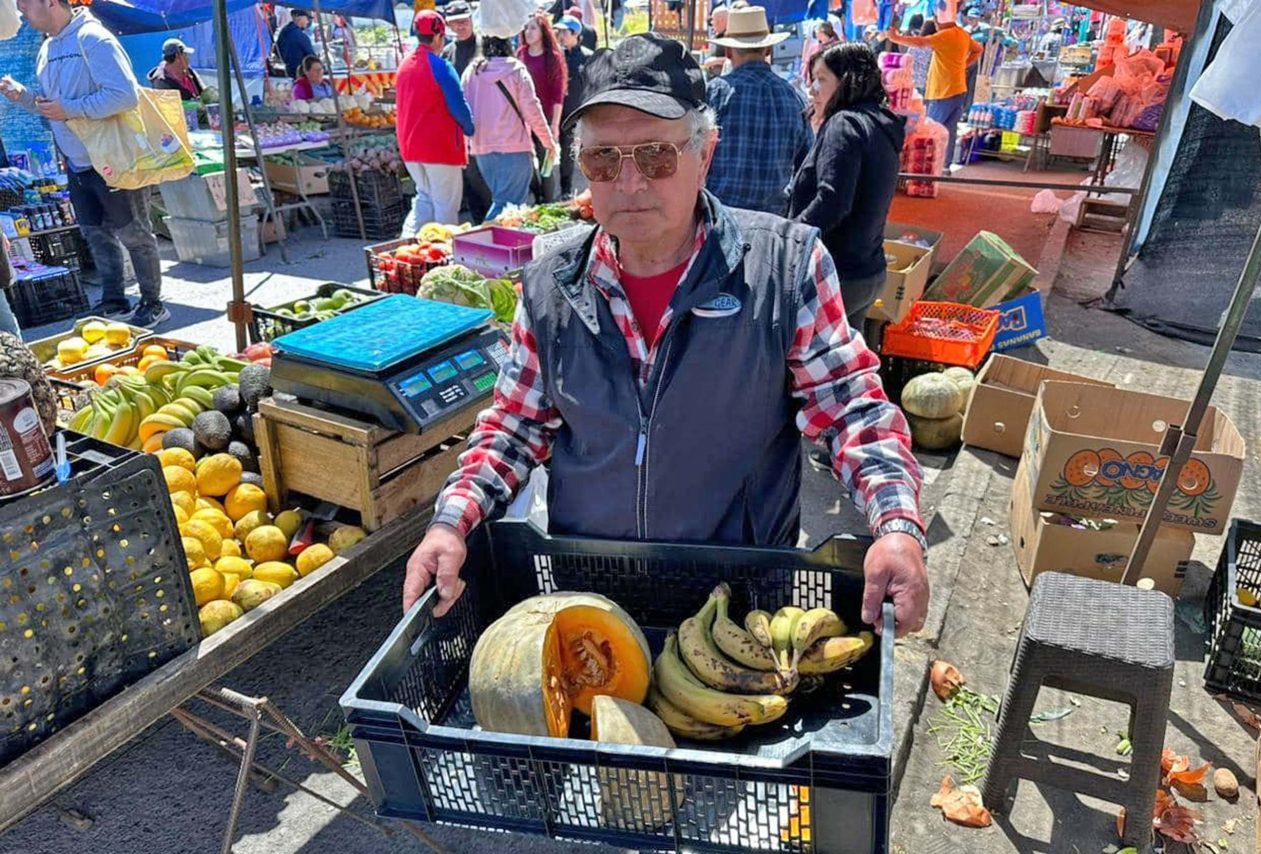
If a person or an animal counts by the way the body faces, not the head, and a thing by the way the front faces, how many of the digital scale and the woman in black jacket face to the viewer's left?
1

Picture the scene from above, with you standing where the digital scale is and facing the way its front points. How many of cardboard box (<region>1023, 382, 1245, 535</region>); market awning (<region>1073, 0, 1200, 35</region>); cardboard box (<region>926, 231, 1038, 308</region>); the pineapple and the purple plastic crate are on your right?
1

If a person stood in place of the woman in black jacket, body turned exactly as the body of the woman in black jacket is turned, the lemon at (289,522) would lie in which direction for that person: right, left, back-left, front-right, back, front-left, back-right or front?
front-left

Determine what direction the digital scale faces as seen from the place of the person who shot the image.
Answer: facing the viewer and to the right of the viewer

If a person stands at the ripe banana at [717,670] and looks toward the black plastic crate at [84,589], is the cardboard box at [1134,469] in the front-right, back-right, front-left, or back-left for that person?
back-right

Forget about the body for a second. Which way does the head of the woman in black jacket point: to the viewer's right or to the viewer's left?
to the viewer's left

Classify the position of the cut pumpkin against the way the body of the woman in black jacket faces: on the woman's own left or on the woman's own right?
on the woman's own left

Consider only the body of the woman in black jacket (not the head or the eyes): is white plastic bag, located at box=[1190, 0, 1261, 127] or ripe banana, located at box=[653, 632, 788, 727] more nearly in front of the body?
the ripe banana

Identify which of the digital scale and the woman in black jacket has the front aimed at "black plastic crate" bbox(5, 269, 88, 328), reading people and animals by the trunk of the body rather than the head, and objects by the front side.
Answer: the woman in black jacket

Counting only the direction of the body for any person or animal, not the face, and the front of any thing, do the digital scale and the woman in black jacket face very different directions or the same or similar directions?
very different directions

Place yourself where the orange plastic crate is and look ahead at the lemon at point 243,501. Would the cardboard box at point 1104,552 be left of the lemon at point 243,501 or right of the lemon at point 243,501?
left

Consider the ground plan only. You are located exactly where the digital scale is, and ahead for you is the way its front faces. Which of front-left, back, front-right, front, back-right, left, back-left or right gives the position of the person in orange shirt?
left

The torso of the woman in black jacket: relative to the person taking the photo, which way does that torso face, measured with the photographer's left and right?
facing to the left of the viewer

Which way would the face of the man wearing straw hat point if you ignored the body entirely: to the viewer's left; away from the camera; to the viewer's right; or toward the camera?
away from the camera
